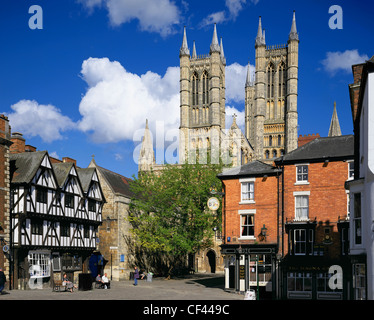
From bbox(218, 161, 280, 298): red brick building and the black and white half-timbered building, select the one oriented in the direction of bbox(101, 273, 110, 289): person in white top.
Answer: the black and white half-timbered building

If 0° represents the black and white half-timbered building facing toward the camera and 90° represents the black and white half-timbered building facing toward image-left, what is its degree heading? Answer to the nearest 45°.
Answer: approximately 315°

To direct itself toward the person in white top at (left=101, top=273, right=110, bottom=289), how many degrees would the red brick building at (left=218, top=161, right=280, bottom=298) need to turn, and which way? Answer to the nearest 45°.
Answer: approximately 90° to its right

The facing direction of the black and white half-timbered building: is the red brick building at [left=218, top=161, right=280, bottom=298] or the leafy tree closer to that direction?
the red brick building

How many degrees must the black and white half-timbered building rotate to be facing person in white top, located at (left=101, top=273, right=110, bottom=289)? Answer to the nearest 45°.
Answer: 0° — it already faces them

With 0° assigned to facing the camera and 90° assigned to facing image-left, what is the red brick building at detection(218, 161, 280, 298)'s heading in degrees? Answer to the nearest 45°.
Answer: approximately 0°

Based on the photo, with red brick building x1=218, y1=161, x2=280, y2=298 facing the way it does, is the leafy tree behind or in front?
behind

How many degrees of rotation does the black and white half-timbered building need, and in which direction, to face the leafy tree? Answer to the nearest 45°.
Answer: approximately 90° to its left

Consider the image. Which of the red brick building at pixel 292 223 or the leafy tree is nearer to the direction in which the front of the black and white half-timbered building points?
the red brick building

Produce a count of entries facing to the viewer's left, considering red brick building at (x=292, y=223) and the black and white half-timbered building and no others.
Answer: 0

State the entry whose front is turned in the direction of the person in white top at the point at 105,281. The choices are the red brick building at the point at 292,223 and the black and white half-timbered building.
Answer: the black and white half-timbered building

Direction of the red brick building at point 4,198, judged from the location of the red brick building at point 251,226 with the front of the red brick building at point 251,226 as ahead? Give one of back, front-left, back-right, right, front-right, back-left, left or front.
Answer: right
